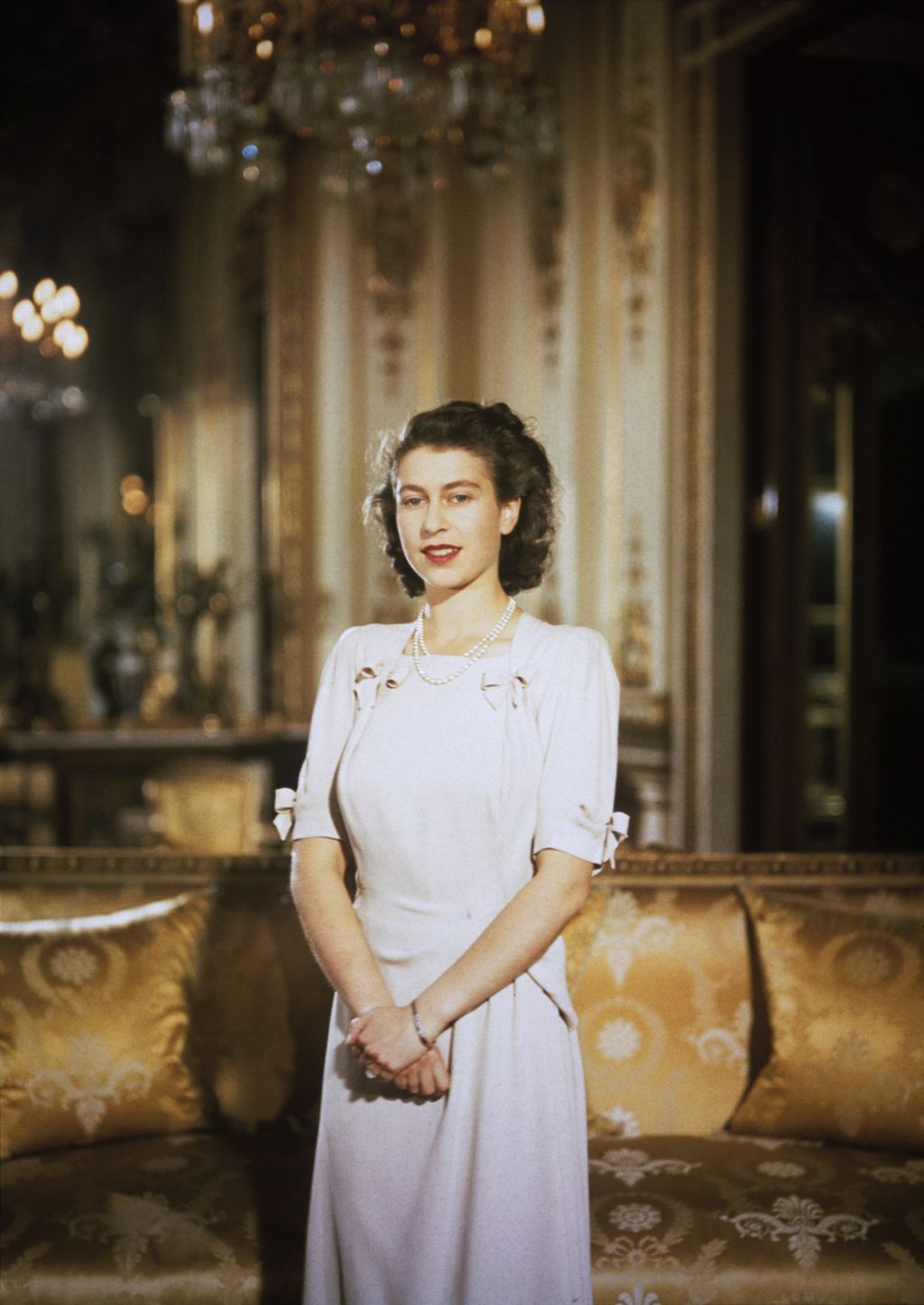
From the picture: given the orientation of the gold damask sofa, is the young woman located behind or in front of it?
in front

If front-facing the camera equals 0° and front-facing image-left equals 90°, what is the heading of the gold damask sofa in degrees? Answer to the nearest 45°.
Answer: approximately 0°

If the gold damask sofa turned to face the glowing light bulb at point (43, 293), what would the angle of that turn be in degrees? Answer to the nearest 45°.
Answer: approximately 135° to its right

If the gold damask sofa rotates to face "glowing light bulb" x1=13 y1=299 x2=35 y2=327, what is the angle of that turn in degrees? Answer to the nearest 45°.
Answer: approximately 135° to its right
